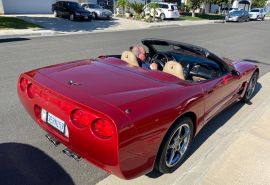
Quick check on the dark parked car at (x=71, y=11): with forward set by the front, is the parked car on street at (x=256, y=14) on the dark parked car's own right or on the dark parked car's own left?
on the dark parked car's own left

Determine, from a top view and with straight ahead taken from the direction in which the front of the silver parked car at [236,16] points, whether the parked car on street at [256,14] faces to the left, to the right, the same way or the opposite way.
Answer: the same way

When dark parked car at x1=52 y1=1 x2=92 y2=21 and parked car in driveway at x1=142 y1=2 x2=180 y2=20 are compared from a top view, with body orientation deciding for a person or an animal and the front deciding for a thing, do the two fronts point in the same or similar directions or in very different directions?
very different directions

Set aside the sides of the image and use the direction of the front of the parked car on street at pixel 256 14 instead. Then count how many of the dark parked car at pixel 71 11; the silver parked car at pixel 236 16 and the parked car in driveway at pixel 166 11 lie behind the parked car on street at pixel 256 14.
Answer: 0

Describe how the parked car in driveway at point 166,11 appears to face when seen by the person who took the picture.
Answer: facing away from the viewer and to the left of the viewer

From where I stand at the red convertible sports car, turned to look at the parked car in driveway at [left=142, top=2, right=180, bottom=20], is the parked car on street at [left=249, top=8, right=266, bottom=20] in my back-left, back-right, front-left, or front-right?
front-right

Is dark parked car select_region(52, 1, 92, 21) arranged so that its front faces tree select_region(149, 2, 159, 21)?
no

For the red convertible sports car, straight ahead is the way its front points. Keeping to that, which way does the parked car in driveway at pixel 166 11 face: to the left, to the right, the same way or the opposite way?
to the left

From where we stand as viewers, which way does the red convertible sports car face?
facing away from the viewer and to the right of the viewer
